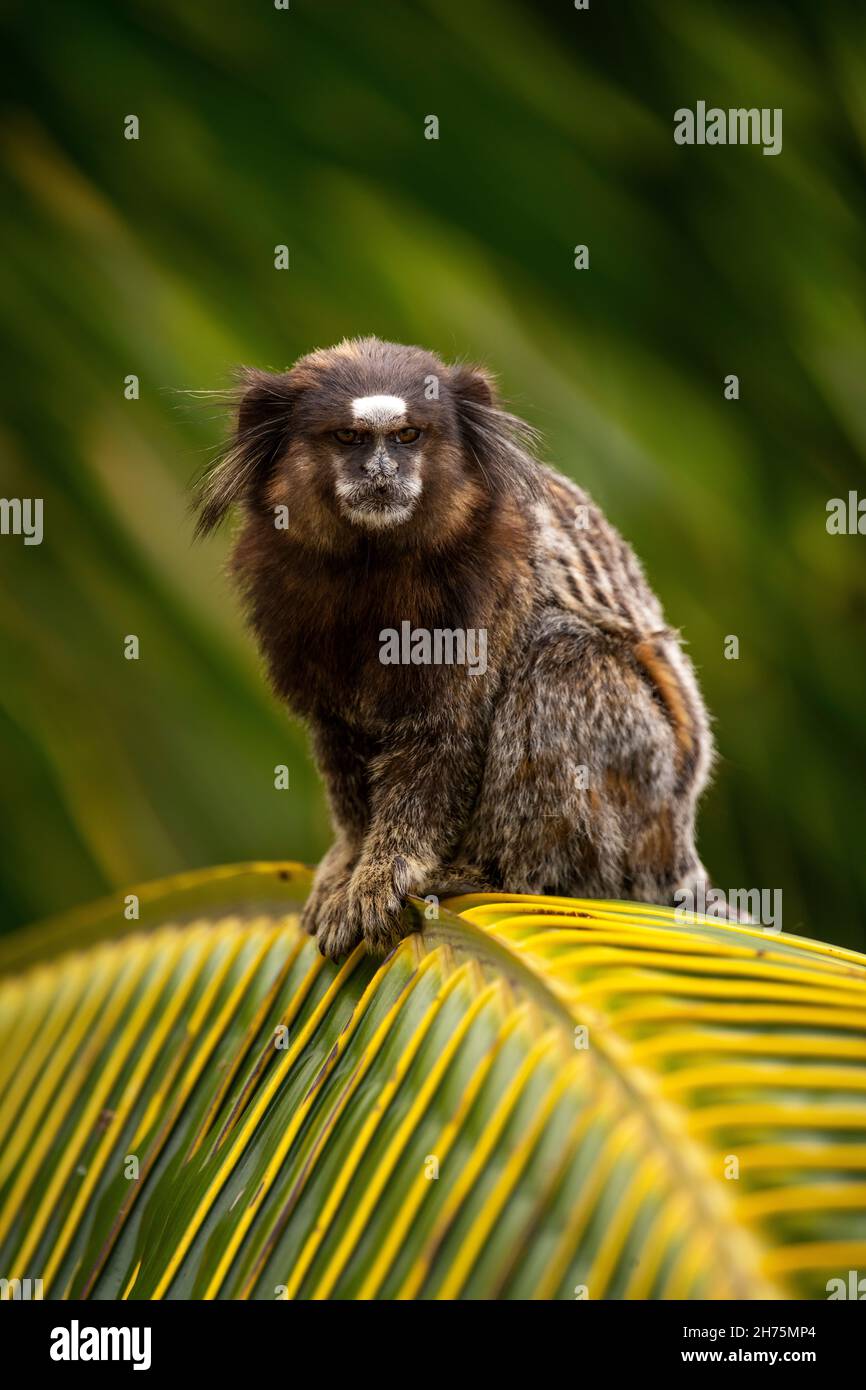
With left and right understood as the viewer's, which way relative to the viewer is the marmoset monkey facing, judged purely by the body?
facing the viewer and to the left of the viewer
